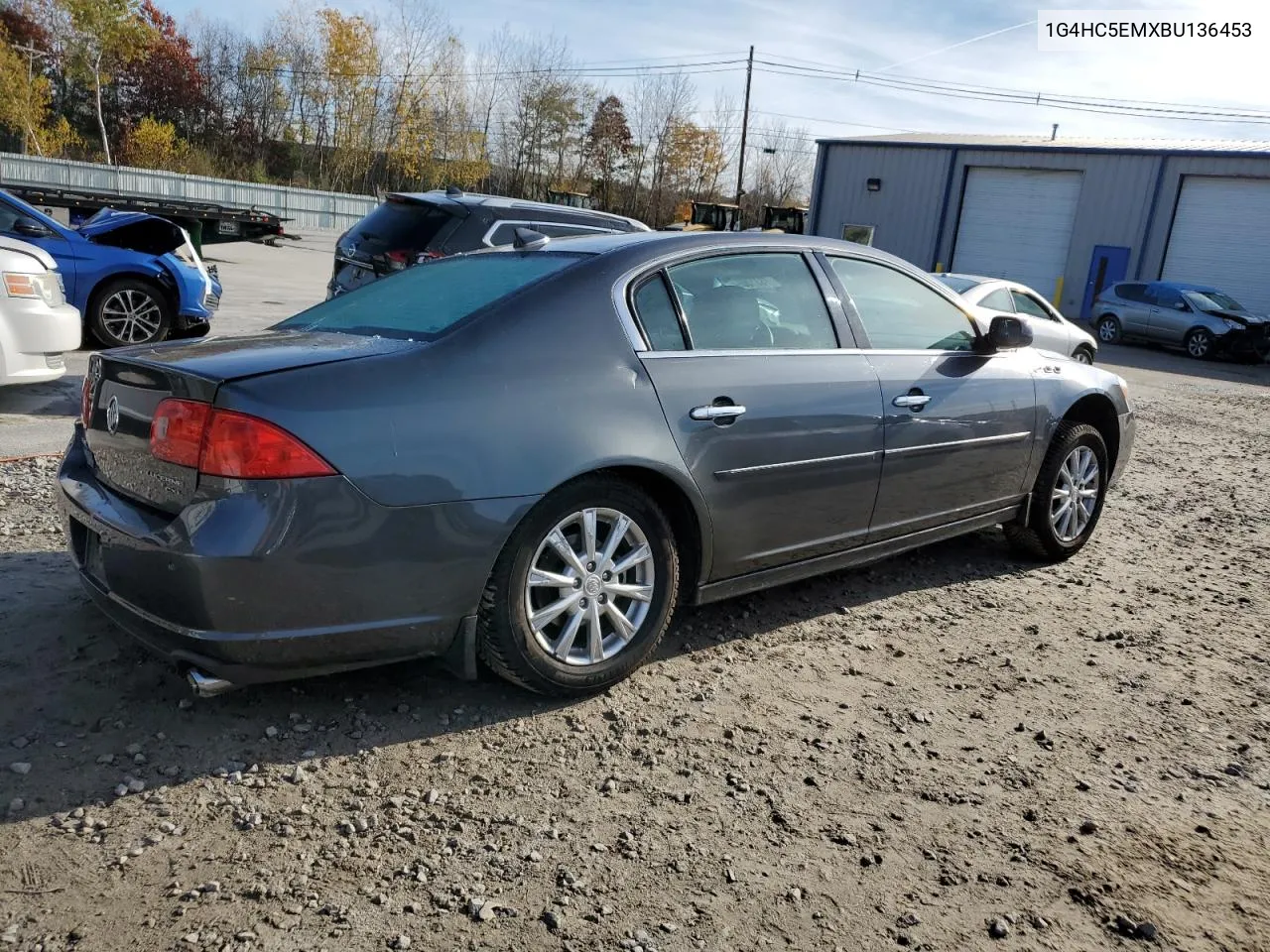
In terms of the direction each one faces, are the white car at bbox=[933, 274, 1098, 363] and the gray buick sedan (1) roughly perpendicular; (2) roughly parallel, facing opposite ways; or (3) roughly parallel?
roughly parallel

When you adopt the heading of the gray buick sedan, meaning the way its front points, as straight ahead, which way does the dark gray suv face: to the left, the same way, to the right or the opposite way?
the same way

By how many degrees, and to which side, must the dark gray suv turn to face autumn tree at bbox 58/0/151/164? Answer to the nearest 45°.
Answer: approximately 45° to its left

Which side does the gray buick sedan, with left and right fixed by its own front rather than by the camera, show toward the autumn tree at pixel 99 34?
left

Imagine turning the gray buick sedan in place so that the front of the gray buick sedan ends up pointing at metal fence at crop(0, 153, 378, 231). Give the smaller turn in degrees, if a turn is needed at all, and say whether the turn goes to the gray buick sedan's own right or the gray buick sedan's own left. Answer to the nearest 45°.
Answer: approximately 90° to the gray buick sedan's own left

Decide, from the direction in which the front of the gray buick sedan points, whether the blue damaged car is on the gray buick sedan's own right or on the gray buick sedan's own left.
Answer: on the gray buick sedan's own left

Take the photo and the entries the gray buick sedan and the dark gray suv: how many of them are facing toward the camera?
0

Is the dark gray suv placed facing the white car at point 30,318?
no

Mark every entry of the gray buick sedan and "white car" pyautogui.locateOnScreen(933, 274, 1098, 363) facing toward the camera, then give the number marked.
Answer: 0

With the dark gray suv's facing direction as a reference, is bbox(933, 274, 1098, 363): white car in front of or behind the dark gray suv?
in front

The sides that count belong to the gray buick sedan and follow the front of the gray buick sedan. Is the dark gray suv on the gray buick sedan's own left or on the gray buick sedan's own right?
on the gray buick sedan's own left

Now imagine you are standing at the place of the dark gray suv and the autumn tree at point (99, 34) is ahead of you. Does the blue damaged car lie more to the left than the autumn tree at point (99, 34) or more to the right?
left

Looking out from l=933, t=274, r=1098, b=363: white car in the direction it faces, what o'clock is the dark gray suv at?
The dark gray suv is roughly at 6 o'clock from the white car.

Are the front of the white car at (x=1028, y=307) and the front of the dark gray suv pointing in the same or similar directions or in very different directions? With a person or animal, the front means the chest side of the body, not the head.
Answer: same or similar directions

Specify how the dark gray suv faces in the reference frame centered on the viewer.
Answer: facing away from the viewer and to the right of the viewer

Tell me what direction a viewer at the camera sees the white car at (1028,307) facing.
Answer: facing away from the viewer and to the right of the viewer

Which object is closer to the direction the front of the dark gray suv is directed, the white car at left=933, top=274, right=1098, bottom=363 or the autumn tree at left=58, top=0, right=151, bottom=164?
the white car

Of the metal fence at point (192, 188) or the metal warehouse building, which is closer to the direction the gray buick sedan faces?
the metal warehouse building

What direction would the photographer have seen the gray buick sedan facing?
facing away from the viewer and to the right of the viewer

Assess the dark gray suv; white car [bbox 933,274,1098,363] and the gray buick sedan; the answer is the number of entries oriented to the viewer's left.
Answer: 0

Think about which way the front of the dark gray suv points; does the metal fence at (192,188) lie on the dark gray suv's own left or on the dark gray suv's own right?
on the dark gray suv's own left

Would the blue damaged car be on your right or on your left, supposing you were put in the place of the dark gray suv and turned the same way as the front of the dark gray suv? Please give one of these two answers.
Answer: on your left

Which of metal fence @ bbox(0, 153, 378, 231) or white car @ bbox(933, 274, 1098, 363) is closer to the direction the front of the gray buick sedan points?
the white car

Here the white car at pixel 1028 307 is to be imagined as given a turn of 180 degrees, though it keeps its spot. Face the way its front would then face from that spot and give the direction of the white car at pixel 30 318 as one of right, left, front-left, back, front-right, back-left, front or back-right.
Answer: front
